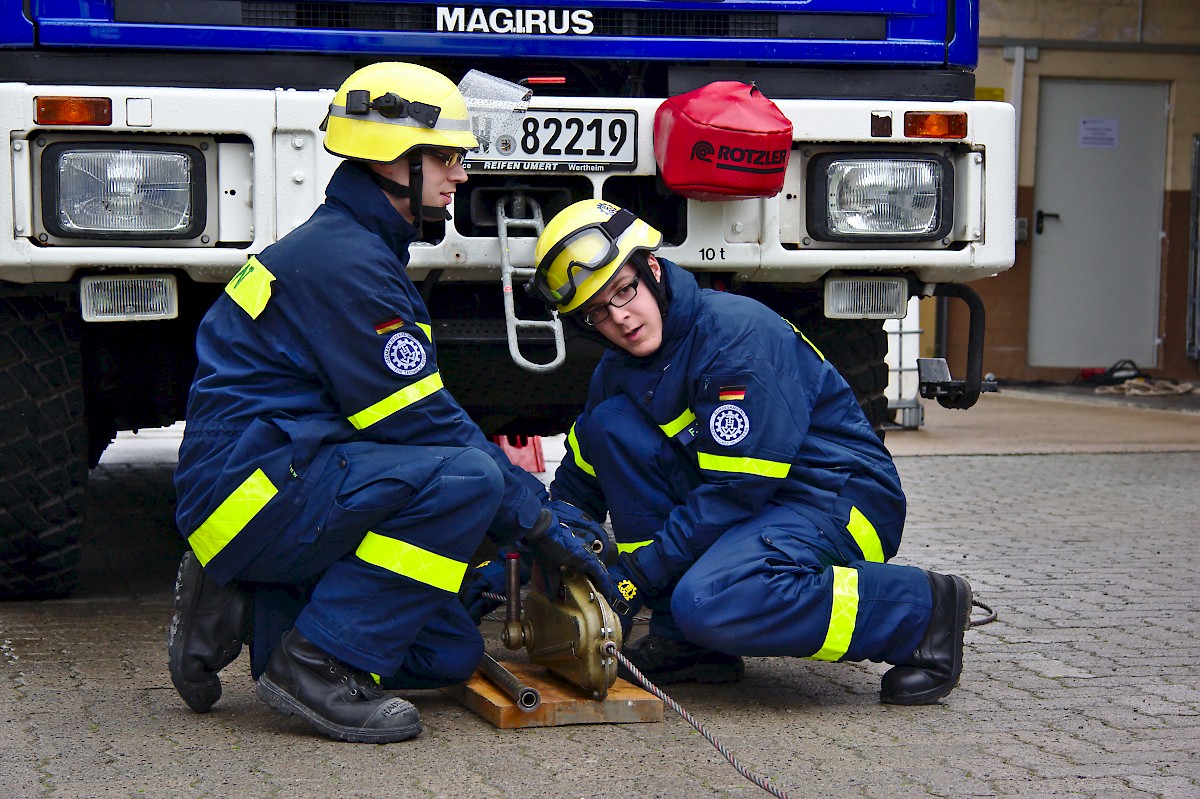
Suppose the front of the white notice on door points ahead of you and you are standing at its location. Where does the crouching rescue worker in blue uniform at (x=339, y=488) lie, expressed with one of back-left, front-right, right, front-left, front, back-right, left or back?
front

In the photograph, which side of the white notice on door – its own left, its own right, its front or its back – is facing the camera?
front

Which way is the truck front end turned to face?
toward the camera

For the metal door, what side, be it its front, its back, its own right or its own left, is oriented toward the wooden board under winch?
front

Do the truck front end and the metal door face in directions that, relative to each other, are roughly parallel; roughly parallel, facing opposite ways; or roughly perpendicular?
roughly parallel

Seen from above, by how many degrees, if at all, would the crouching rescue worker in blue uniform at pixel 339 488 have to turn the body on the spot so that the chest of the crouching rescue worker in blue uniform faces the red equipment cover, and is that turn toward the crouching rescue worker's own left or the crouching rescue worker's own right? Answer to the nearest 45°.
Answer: approximately 45° to the crouching rescue worker's own left

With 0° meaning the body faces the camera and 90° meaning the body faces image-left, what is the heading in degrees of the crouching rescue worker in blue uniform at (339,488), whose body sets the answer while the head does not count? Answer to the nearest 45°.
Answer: approximately 270°

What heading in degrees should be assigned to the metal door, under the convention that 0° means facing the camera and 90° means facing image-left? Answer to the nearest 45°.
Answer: approximately 0°

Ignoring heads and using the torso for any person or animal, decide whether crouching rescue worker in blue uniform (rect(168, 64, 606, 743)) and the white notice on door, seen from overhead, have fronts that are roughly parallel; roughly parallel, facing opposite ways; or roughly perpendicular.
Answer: roughly perpendicular

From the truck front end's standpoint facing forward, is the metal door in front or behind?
behind

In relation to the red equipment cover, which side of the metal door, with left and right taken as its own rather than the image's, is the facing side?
front

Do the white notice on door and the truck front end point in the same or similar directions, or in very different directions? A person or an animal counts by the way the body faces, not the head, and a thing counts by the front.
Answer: same or similar directions

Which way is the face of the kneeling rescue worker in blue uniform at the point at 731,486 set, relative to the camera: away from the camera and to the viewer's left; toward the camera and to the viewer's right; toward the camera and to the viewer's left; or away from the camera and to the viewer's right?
toward the camera and to the viewer's left

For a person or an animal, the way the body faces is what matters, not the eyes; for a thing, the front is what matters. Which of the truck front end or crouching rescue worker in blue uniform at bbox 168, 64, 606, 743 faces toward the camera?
the truck front end

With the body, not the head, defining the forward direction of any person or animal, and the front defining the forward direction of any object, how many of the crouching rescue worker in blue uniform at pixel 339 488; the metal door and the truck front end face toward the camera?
2
